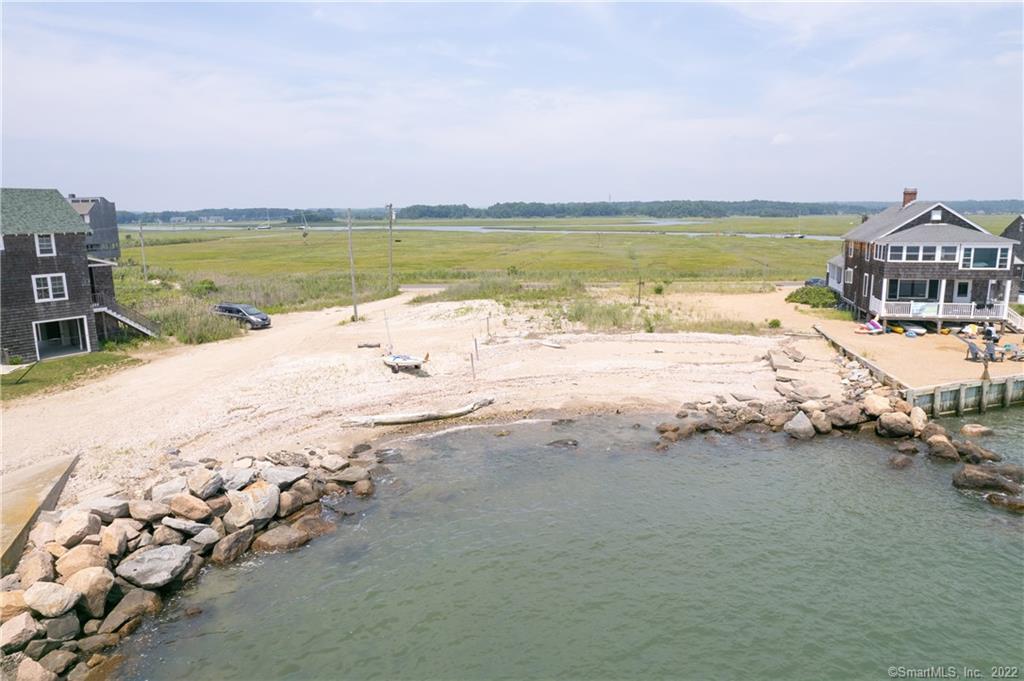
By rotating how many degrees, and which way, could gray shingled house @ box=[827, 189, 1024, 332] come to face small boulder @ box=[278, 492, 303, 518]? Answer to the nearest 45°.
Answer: approximately 45° to its right

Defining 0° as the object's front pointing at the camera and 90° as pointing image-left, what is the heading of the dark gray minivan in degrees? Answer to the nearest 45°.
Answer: approximately 315°

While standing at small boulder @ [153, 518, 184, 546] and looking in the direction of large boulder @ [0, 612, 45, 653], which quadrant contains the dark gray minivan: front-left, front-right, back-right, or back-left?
back-right

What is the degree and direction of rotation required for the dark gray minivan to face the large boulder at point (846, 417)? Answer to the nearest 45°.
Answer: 0° — it already faces it

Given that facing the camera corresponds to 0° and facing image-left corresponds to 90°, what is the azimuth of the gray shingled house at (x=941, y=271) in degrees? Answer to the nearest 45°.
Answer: approximately 0°

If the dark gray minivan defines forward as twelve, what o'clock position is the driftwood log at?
The driftwood log is roughly at 1 o'clock from the dark gray minivan.

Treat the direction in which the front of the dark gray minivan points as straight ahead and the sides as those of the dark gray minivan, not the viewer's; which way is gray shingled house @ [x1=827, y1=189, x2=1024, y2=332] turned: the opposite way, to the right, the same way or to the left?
to the right

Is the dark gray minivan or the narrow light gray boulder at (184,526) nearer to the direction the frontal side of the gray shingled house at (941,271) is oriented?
the narrow light gray boulder
